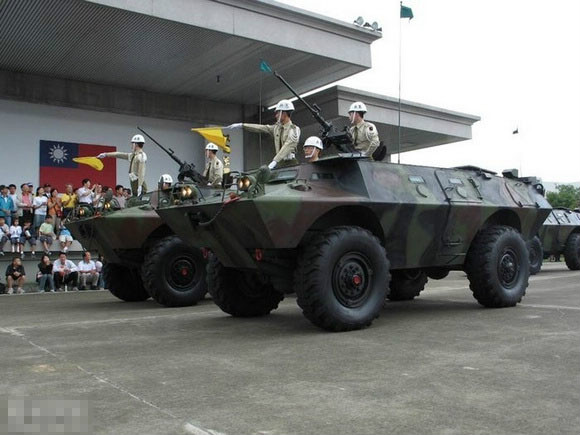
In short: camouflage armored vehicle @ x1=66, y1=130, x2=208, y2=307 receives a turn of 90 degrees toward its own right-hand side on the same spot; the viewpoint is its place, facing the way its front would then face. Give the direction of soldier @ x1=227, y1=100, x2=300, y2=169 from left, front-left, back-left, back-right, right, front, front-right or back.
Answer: back

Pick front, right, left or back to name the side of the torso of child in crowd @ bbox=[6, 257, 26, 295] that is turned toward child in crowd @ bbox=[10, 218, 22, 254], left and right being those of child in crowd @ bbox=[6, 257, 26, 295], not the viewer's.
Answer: back

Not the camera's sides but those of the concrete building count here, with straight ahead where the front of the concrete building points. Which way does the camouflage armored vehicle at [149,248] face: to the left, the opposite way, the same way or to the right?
to the right

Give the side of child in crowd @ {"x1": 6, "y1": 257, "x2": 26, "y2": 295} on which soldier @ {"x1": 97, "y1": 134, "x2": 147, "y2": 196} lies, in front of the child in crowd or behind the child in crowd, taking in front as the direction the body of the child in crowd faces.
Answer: in front

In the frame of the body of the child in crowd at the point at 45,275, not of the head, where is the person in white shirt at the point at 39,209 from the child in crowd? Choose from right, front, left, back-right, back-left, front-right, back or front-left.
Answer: back

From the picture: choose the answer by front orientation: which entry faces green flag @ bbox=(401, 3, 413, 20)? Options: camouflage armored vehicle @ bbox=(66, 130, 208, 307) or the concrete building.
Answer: the concrete building

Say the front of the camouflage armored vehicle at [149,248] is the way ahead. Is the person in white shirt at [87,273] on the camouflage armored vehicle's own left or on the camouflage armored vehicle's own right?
on the camouflage armored vehicle's own right

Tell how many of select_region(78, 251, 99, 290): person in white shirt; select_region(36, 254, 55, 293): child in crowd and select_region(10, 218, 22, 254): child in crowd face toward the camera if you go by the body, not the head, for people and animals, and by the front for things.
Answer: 3

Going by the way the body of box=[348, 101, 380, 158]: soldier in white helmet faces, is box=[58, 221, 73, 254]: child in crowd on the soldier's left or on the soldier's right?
on the soldier's right

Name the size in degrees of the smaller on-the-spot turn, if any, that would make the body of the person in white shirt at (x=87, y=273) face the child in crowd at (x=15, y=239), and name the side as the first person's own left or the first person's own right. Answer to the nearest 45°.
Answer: approximately 90° to the first person's own right
